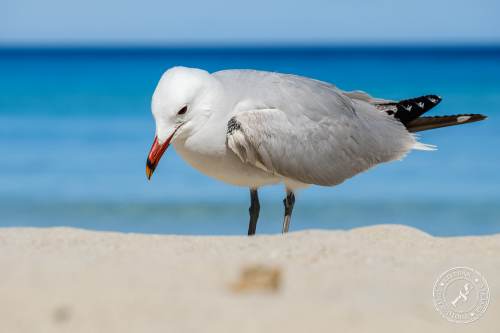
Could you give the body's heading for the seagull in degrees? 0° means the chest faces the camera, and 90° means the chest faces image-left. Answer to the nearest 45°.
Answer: approximately 90°
